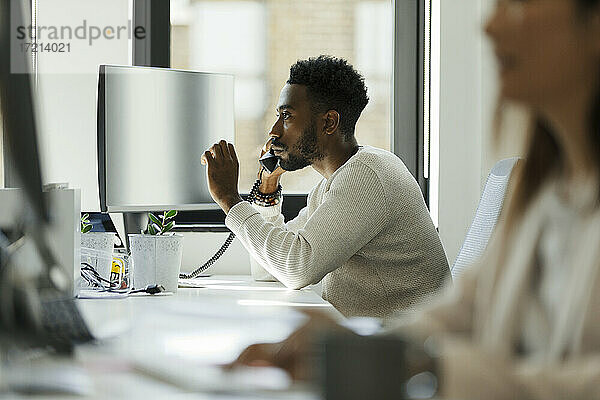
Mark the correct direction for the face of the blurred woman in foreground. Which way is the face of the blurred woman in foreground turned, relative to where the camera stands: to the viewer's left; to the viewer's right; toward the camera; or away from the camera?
to the viewer's left

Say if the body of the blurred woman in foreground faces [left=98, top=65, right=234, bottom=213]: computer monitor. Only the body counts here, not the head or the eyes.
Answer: no

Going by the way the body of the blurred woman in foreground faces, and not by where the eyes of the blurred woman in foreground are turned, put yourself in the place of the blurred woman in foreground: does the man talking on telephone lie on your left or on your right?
on your right

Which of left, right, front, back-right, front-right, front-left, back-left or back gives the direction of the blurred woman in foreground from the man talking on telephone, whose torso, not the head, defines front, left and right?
left

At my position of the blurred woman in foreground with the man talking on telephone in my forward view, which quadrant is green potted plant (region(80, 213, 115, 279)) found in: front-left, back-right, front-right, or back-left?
front-left

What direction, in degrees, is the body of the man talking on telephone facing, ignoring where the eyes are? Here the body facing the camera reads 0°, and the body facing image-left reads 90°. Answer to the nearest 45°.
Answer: approximately 90°

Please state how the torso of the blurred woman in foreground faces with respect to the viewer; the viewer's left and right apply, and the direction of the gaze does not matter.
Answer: facing the viewer and to the left of the viewer

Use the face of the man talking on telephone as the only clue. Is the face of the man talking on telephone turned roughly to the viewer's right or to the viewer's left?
to the viewer's left

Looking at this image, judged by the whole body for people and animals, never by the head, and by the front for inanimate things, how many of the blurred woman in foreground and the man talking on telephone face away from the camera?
0
